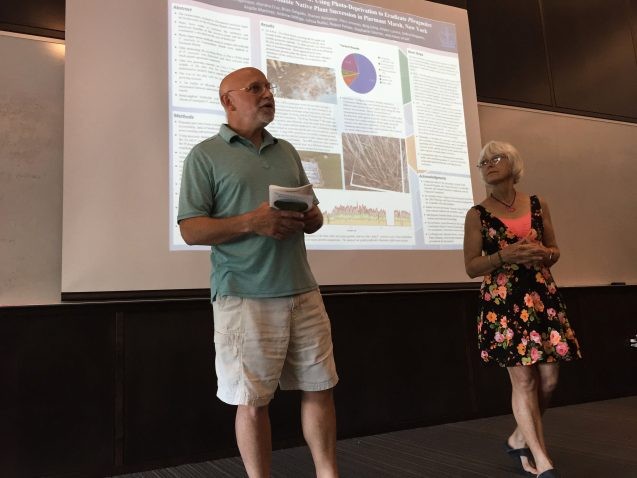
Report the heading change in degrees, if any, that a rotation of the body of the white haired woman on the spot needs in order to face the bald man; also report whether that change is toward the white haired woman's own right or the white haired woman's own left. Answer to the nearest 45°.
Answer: approximately 45° to the white haired woman's own right

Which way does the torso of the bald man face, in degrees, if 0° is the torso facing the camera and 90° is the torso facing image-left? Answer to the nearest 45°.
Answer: approximately 315°

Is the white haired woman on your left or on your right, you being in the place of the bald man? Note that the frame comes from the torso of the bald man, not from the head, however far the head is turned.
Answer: on your left

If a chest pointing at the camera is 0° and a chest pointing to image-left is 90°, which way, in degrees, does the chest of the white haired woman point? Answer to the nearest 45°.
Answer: approximately 0°
